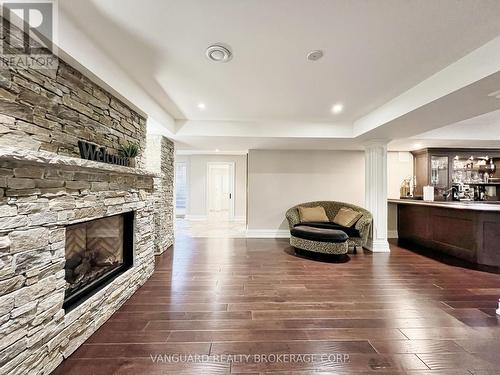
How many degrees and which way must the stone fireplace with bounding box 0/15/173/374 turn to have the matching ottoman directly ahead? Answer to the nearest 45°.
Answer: approximately 45° to its left

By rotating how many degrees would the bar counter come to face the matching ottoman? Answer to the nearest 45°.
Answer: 0° — it already faces it

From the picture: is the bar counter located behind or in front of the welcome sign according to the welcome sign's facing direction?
in front

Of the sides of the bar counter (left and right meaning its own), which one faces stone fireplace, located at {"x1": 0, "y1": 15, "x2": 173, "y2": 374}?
front

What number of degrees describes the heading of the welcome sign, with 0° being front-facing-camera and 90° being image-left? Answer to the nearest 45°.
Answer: approximately 315°

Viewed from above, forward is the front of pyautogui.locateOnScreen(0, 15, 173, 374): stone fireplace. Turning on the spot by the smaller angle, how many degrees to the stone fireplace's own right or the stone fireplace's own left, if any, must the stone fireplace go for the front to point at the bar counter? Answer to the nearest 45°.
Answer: approximately 45° to the stone fireplace's own left

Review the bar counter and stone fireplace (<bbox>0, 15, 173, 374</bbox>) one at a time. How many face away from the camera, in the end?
0

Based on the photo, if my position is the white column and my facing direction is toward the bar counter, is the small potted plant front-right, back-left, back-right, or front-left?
back-right

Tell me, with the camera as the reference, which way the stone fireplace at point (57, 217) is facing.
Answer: facing the viewer and to the right of the viewer

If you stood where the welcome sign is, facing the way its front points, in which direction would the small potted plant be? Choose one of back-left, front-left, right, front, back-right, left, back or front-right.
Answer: left

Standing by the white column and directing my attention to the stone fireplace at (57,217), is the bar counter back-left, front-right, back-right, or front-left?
back-left

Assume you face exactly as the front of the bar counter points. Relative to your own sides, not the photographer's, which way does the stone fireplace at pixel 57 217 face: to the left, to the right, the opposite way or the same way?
the opposite way

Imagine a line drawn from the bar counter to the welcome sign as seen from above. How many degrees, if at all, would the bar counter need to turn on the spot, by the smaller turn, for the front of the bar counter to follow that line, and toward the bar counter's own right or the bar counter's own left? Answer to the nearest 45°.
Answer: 0° — it already faces it

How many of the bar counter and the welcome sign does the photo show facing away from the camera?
0
